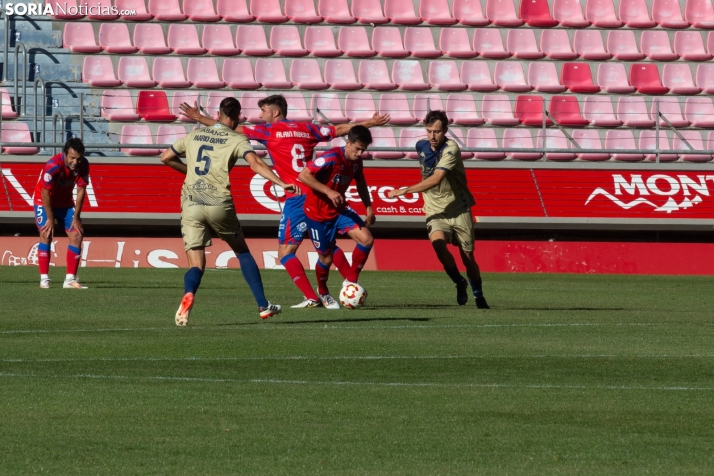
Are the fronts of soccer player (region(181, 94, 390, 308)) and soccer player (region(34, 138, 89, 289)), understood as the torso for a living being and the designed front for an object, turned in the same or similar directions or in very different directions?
very different directions

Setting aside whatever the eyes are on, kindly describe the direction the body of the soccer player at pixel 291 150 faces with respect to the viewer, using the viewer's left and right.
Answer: facing away from the viewer and to the left of the viewer

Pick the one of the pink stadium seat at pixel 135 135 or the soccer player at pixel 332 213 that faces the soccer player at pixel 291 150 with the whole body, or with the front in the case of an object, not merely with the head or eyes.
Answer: the pink stadium seat

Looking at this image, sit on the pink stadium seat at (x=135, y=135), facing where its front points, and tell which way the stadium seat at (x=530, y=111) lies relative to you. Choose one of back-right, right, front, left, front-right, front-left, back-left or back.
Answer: left

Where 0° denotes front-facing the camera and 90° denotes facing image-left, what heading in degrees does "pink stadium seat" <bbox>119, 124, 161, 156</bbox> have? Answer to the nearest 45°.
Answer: approximately 0°

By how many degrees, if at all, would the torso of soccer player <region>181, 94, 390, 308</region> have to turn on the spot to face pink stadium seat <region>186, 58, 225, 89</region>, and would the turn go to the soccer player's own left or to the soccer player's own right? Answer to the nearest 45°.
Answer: approximately 45° to the soccer player's own right

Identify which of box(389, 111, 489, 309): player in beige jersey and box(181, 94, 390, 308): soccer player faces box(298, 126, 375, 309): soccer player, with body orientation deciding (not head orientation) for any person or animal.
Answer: the player in beige jersey

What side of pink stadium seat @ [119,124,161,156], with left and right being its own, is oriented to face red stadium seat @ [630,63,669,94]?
left

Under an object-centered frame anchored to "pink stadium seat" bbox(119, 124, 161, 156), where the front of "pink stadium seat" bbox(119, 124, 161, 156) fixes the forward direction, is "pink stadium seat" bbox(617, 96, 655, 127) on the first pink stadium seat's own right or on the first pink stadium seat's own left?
on the first pink stadium seat's own left

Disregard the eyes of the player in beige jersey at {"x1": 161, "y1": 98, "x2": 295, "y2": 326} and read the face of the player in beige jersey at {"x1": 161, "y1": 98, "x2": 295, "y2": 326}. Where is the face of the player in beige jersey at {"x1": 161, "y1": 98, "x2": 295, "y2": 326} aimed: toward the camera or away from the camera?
away from the camera

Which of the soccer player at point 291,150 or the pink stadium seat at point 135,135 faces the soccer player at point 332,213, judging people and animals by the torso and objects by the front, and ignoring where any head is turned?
the pink stadium seat

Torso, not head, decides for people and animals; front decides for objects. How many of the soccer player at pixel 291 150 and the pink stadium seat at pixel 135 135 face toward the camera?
1
